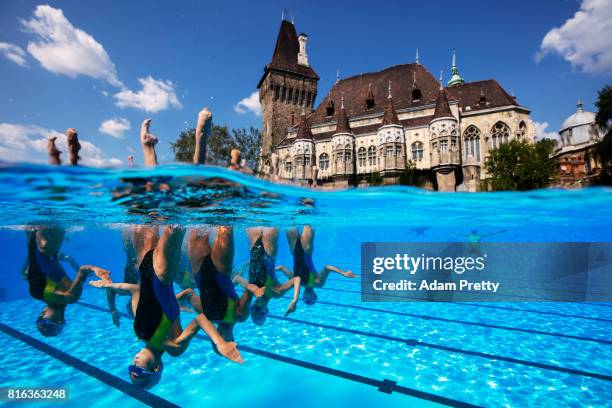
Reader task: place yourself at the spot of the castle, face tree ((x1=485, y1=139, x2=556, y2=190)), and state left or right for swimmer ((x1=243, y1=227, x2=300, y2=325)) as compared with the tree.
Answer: right

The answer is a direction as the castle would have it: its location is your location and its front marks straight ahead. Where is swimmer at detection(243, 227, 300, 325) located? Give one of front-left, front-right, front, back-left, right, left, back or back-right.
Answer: front-left

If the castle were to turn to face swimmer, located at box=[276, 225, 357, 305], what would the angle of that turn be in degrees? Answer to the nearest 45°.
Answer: approximately 45° to its left

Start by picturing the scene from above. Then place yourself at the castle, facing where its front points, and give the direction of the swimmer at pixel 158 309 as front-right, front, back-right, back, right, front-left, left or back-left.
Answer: front-left

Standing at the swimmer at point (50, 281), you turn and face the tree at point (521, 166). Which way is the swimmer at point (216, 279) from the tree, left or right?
right

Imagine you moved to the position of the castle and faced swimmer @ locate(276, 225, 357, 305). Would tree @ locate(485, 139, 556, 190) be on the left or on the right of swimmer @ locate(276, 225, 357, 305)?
left

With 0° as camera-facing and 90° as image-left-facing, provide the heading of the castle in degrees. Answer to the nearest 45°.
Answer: approximately 45°

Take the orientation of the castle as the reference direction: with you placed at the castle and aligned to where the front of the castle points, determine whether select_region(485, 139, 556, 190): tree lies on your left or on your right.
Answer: on your left

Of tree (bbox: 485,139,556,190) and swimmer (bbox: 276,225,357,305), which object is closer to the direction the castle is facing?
the swimmer

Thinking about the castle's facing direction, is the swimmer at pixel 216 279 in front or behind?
in front
